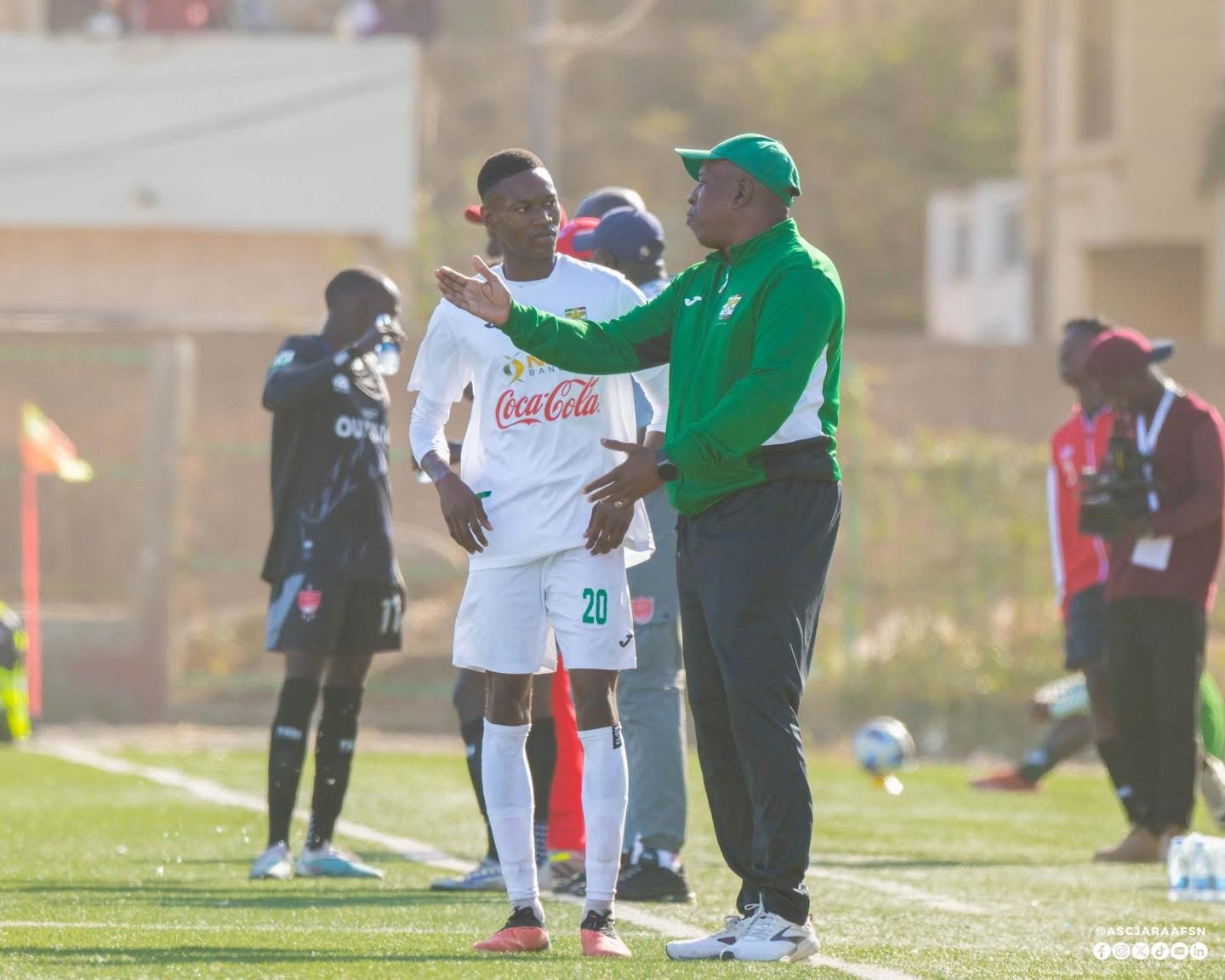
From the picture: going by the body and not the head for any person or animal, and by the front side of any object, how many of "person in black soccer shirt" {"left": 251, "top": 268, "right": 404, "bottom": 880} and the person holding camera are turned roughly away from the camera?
0

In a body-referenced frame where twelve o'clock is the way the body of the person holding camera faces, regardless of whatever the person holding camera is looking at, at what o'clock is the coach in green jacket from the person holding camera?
The coach in green jacket is roughly at 11 o'clock from the person holding camera.

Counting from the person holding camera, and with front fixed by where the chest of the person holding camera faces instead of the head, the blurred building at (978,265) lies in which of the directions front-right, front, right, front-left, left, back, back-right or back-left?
back-right

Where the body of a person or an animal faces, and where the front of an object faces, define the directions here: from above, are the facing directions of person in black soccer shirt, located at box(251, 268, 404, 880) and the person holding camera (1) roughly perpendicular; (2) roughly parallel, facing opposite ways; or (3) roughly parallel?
roughly perpendicular

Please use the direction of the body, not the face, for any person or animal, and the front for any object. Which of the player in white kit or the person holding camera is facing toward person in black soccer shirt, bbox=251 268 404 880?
the person holding camera

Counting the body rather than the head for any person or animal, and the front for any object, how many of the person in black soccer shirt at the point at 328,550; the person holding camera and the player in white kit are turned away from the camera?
0

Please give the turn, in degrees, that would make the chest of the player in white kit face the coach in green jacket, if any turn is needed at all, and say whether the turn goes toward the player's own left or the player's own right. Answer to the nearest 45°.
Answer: approximately 45° to the player's own left

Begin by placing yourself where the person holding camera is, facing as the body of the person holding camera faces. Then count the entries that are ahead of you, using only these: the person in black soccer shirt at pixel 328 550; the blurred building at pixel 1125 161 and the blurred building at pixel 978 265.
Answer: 1

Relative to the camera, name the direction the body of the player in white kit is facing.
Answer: toward the camera

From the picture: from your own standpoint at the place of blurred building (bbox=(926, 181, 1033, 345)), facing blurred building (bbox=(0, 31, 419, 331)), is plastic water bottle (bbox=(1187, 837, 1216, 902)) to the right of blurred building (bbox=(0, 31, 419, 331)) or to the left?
left

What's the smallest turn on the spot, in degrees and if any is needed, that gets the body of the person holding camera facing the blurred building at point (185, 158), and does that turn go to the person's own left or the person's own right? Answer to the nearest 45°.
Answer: approximately 90° to the person's own right

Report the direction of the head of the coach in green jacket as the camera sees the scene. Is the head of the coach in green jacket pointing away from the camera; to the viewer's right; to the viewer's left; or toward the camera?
to the viewer's left

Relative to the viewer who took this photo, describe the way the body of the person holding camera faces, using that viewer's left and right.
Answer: facing the viewer and to the left of the viewer

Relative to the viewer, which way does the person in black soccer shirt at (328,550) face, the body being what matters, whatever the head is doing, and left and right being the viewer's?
facing the viewer and to the right of the viewer

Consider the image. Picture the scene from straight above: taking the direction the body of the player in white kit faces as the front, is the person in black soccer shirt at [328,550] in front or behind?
behind

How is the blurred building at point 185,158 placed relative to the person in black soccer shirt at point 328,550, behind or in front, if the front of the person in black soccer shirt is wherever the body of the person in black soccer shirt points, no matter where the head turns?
behind
